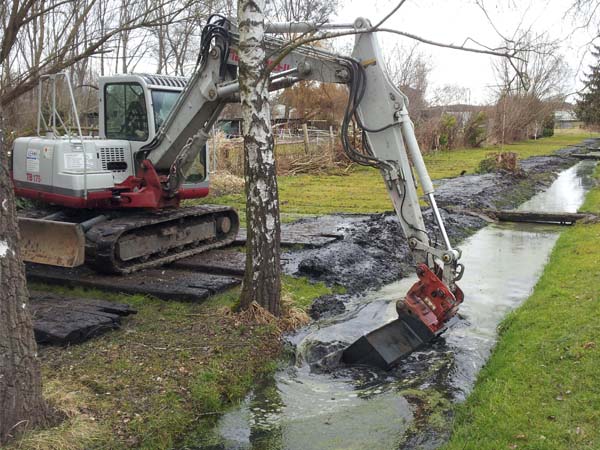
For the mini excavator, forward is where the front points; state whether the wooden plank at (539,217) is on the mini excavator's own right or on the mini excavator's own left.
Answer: on the mini excavator's own left

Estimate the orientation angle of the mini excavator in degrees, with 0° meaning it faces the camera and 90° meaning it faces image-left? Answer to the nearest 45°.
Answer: approximately 315°

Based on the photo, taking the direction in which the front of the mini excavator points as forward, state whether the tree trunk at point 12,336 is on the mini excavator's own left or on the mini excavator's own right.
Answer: on the mini excavator's own right
